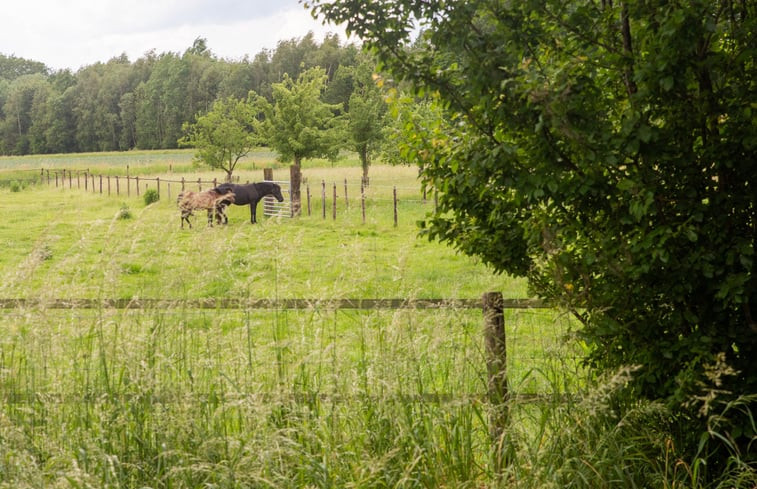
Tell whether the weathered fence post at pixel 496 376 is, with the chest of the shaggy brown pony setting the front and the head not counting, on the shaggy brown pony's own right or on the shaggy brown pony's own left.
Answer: on the shaggy brown pony's own right

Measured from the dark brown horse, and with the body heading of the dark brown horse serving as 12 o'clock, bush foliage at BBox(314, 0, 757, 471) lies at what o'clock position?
The bush foliage is roughly at 3 o'clock from the dark brown horse.

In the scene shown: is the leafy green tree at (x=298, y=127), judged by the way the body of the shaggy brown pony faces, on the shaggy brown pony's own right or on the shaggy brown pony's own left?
on the shaggy brown pony's own left

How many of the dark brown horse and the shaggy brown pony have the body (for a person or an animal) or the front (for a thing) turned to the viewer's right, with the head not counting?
2

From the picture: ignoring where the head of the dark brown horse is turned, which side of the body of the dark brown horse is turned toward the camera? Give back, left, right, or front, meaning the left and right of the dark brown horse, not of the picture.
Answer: right

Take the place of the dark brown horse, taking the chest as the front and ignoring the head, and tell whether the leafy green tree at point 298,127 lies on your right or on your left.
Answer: on your left

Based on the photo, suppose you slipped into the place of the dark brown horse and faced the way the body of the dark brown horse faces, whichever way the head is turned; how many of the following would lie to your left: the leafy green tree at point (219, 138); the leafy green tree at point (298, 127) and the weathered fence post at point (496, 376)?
2

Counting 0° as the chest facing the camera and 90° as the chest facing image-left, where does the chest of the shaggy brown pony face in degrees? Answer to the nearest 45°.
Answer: approximately 270°

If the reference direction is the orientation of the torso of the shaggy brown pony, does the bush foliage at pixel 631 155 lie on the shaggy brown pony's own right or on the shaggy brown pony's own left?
on the shaggy brown pony's own right

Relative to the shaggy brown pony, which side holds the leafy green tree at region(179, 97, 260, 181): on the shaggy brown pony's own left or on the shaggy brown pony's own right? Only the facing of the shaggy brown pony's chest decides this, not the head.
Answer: on the shaggy brown pony's own left
